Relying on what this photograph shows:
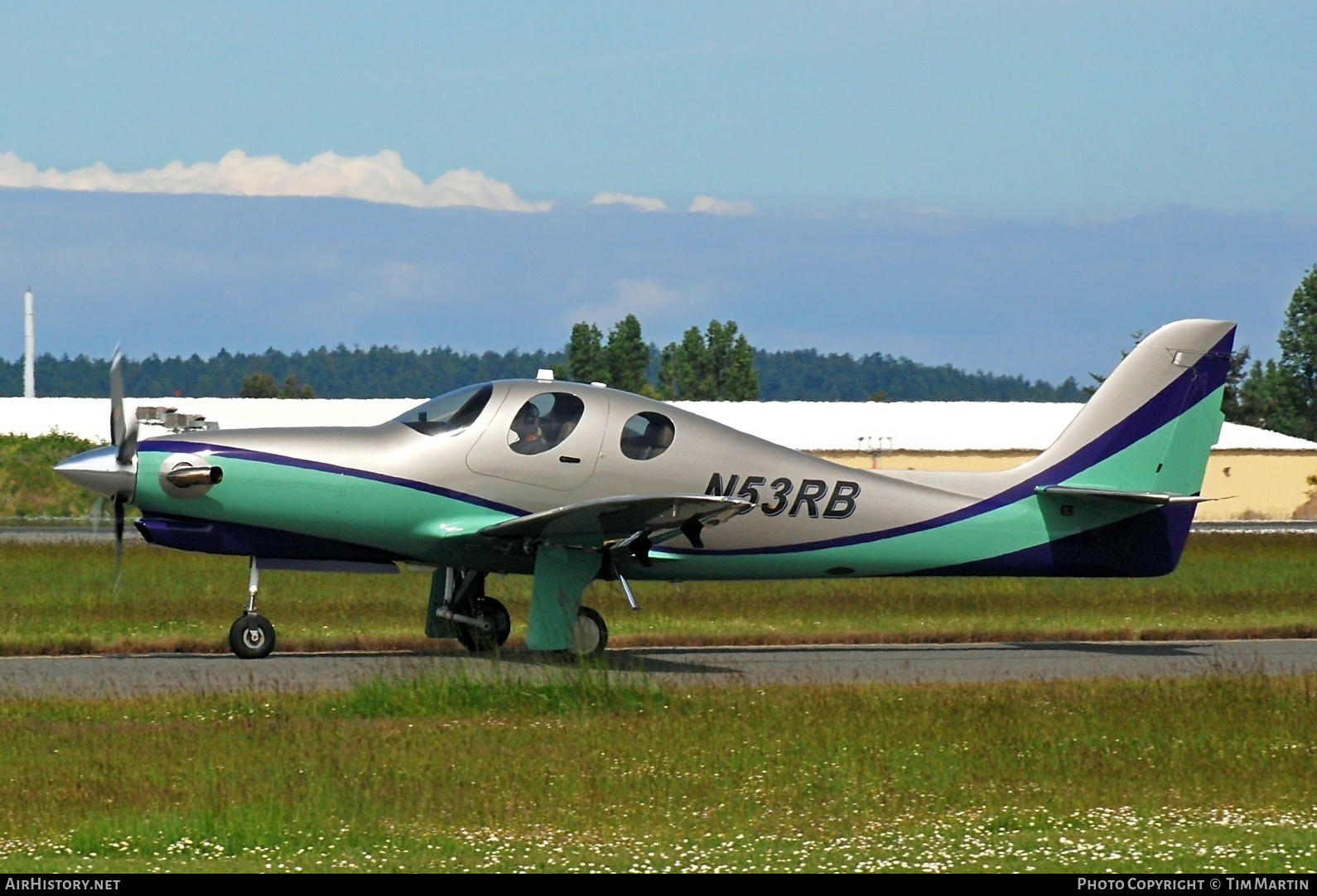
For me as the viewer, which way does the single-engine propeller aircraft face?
facing to the left of the viewer

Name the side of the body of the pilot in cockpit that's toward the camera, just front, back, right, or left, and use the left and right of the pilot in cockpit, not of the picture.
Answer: left
